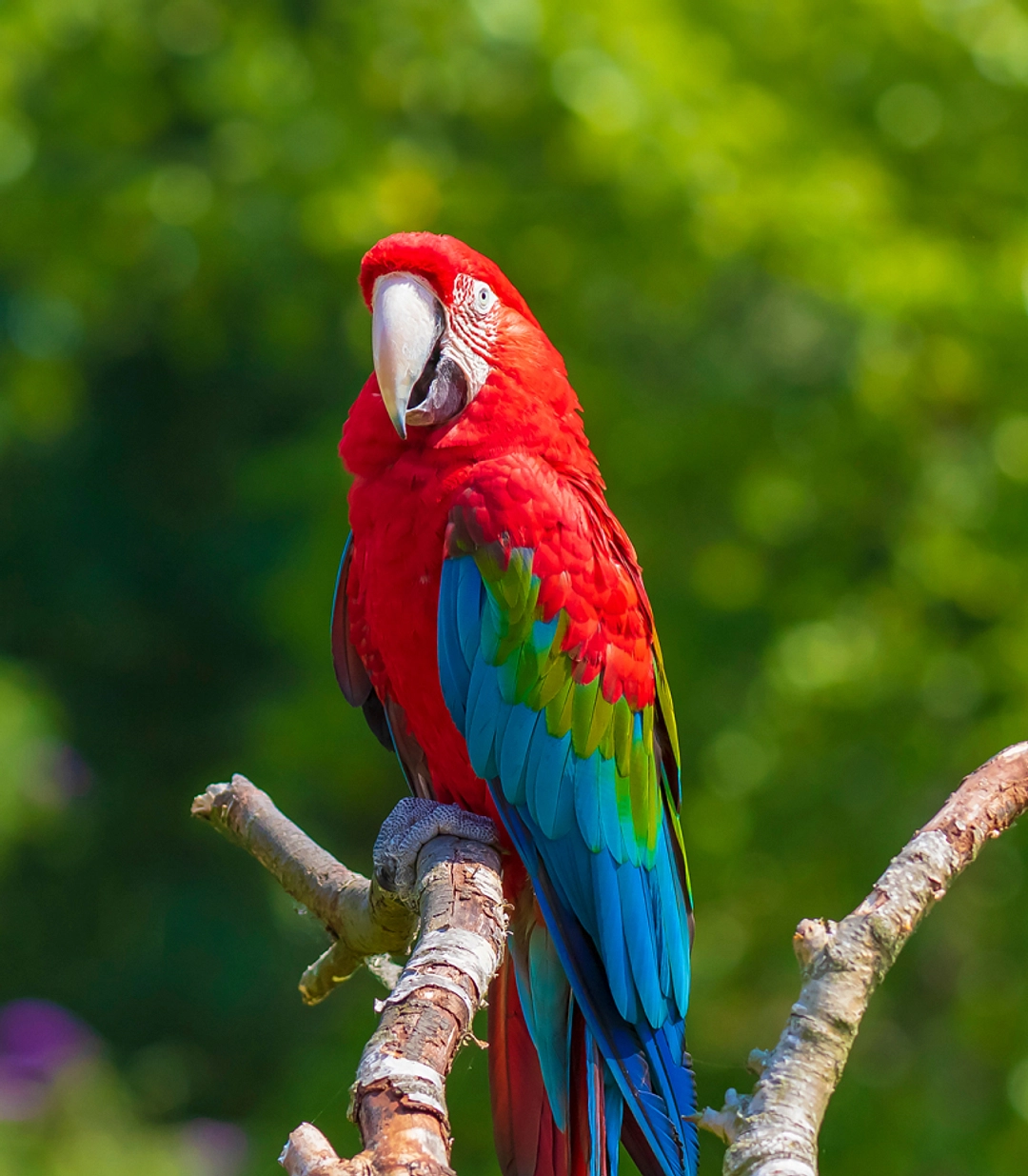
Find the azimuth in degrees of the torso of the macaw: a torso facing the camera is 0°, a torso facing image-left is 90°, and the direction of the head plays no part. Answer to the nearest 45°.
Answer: approximately 45°
